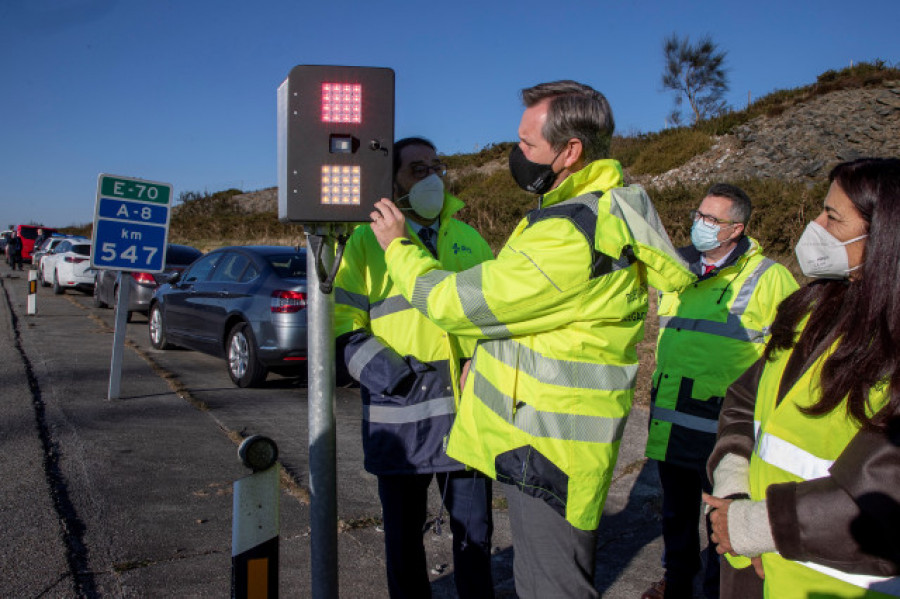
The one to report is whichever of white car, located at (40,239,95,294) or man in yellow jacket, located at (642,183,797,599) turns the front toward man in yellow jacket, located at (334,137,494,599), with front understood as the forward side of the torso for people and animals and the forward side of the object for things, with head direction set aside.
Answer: man in yellow jacket, located at (642,183,797,599)

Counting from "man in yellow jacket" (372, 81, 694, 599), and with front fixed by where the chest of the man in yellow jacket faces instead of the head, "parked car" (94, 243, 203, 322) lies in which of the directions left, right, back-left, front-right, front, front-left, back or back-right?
front-right

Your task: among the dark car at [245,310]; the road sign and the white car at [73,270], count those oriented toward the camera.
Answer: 1

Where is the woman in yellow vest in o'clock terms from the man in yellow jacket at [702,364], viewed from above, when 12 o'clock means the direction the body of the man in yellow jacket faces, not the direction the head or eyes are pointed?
The woman in yellow vest is roughly at 10 o'clock from the man in yellow jacket.

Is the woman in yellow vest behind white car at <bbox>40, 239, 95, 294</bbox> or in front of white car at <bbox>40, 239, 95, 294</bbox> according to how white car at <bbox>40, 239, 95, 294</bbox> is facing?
behind

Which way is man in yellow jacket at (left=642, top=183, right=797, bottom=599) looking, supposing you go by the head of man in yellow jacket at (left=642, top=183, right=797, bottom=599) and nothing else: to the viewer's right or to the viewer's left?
to the viewer's left

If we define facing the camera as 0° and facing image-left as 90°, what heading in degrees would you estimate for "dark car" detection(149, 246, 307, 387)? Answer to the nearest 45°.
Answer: approximately 135°

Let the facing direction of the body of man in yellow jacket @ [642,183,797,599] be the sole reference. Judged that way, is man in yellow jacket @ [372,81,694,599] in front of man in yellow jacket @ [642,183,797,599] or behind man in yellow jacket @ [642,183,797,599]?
in front

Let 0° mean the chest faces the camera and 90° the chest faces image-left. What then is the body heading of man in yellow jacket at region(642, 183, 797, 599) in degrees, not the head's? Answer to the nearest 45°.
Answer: approximately 45°

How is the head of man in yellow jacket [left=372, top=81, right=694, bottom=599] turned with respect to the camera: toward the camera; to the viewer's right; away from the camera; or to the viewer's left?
to the viewer's left

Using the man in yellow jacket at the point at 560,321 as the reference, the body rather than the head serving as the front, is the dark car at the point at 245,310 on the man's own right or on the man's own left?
on the man's own right

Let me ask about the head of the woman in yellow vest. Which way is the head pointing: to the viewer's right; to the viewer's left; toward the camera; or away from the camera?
to the viewer's left

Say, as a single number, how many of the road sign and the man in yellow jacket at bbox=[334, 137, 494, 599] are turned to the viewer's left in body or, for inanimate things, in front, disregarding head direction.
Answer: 0

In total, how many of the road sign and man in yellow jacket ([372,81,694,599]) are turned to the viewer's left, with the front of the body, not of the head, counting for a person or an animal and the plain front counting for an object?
1
